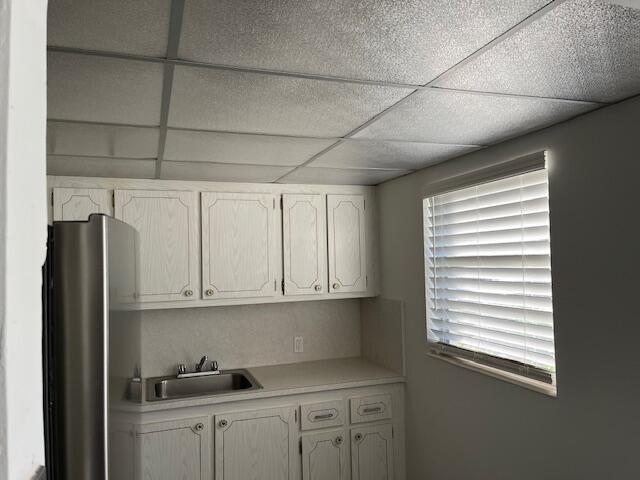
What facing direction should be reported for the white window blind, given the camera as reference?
facing the viewer and to the left of the viewer

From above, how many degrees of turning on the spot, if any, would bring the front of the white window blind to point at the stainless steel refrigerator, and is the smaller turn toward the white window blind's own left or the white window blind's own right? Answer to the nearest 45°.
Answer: approximately 45° to the white window blind's own left
